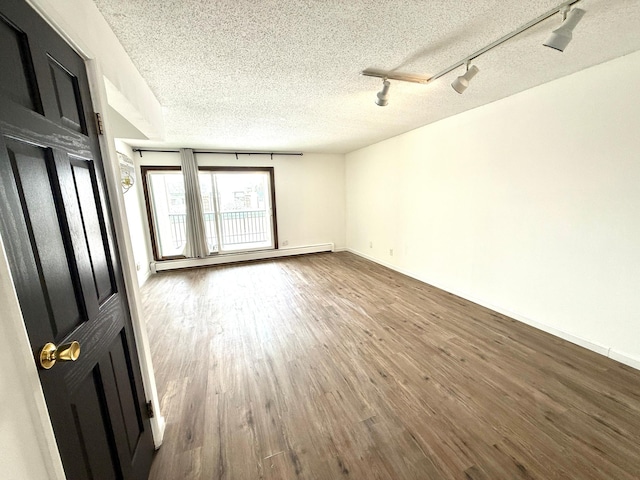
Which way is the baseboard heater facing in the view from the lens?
facing the viewer

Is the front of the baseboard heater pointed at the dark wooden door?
yes

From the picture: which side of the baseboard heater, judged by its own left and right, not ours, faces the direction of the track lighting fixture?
front
